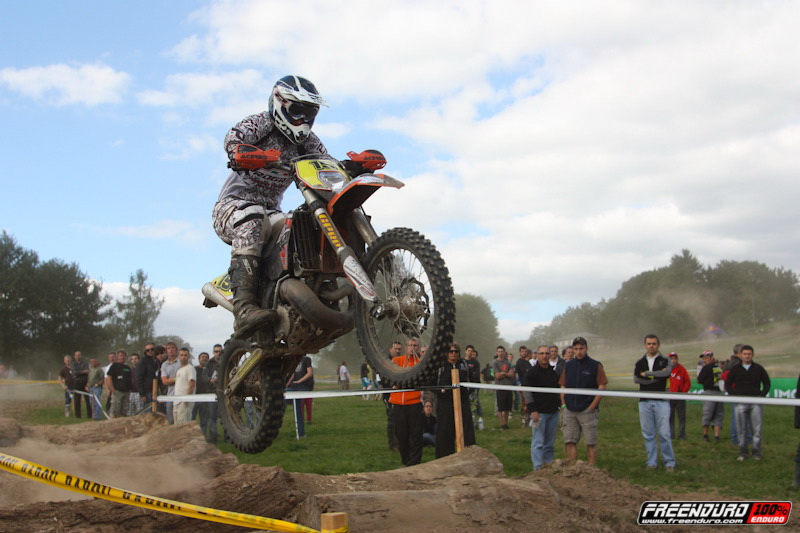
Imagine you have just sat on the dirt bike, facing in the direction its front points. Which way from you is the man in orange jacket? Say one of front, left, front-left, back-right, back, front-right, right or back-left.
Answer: back-left

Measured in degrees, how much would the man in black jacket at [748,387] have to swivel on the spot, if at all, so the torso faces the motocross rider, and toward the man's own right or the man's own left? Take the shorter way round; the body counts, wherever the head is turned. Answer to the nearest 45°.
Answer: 0° — they already face them

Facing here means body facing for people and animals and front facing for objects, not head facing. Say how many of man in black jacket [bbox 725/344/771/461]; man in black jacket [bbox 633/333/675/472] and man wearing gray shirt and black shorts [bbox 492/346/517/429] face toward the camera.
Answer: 3

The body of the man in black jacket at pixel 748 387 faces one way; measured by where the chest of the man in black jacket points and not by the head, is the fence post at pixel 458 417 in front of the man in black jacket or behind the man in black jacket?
in front

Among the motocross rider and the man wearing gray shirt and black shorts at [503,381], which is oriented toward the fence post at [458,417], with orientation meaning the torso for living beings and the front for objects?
the man wearing gray shirt and black shorts

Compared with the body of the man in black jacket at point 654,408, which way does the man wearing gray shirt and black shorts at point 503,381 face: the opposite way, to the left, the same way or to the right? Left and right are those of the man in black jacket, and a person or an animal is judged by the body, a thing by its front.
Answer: the same way

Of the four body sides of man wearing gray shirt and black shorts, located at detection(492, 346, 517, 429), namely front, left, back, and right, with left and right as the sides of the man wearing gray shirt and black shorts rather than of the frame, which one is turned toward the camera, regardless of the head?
front

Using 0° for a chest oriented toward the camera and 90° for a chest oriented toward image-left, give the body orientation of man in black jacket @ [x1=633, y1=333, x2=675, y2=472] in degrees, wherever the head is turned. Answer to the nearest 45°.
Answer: approximately 0°

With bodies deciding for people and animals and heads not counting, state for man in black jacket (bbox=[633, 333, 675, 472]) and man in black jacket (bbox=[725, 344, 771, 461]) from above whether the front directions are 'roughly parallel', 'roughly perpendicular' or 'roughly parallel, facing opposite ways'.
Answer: roughly parallel

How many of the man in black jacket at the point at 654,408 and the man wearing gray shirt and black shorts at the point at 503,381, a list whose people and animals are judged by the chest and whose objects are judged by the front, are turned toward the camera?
2

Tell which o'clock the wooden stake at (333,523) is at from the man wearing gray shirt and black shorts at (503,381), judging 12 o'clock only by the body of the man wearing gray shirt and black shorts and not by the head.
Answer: The wooden stake is roughly at 12 o'clock from the man wearing gray shirt and black shorts.

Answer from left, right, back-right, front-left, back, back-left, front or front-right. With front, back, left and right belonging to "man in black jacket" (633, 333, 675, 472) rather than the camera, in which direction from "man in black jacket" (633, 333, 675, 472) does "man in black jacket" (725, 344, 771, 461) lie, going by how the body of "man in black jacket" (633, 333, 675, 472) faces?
back-left

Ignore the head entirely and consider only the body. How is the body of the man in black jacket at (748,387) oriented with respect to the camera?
toward the camera

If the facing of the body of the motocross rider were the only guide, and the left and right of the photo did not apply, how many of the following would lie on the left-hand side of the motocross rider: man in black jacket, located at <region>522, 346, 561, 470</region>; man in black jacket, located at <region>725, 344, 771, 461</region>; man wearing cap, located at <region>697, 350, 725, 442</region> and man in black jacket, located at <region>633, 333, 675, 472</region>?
4

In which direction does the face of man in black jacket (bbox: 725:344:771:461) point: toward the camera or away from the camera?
toward the camera

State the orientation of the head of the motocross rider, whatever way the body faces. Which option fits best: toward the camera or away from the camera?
toward the camera

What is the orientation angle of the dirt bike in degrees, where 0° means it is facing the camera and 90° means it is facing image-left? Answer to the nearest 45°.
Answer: approximately 315°

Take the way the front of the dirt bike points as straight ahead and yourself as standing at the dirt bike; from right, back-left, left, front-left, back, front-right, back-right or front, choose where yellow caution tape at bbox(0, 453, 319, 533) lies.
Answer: right
